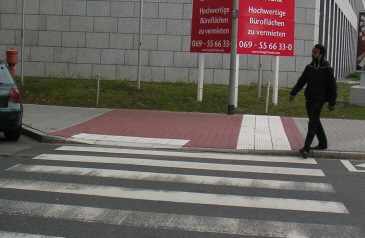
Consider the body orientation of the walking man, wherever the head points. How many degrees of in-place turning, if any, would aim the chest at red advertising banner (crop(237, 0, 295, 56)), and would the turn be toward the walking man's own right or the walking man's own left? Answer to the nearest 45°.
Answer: approximately 135° to the walking man's own right

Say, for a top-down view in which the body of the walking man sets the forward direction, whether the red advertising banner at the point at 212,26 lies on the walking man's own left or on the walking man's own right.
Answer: on the walking man's own right

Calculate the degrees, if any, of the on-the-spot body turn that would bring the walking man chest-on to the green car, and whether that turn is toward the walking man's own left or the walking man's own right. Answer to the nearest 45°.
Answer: approximately 45° to the walking man's own right

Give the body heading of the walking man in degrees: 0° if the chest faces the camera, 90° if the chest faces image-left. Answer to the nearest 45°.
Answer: approximately 45°

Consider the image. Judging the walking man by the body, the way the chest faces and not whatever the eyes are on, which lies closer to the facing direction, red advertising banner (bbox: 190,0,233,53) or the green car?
the green car
